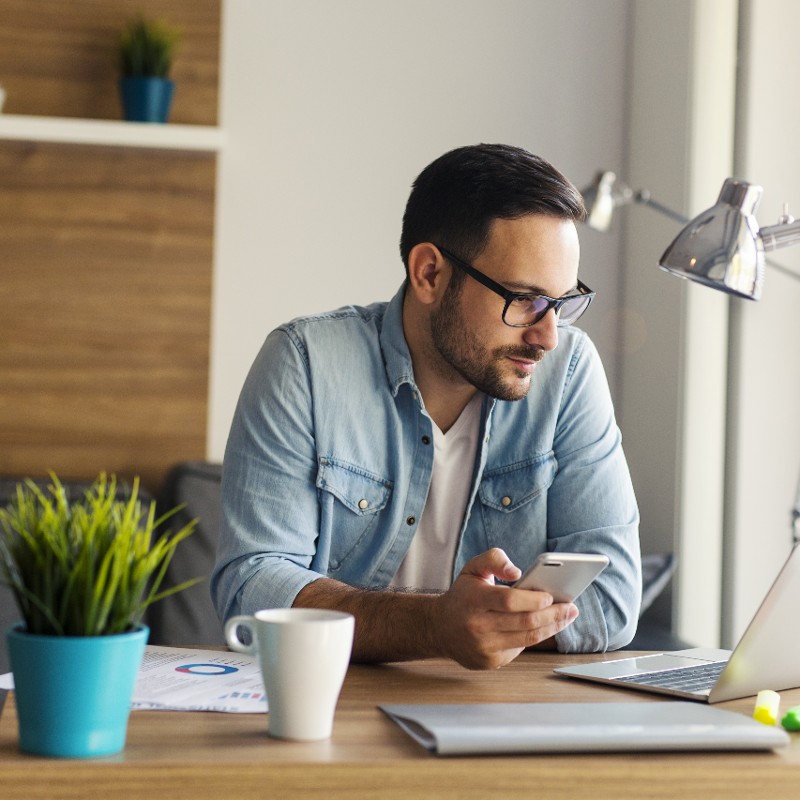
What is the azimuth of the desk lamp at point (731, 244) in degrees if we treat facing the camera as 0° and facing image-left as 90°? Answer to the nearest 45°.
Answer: approximately 90°

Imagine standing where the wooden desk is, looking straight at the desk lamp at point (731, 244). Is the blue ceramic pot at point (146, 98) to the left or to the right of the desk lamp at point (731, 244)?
left

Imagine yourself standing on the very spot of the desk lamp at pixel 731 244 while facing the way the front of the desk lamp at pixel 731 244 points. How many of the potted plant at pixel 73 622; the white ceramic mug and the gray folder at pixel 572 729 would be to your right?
0

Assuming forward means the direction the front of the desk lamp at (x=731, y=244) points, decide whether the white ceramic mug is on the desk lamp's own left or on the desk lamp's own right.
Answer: on the desk lamp's own left

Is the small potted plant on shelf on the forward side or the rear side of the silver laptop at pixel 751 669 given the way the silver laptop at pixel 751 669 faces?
on the forward side

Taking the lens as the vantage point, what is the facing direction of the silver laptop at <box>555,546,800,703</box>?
facing away from the viewer and to the left of the viewer

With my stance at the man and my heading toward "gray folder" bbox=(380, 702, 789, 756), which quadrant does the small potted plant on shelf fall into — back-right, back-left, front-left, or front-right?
back-right

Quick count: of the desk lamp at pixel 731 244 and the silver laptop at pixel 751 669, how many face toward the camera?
0

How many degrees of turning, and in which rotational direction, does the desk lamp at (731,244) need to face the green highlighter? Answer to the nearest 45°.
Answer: approximately 90° to its left

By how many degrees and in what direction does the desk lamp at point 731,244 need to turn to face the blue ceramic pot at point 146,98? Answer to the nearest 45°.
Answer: approximately 45° to its right
